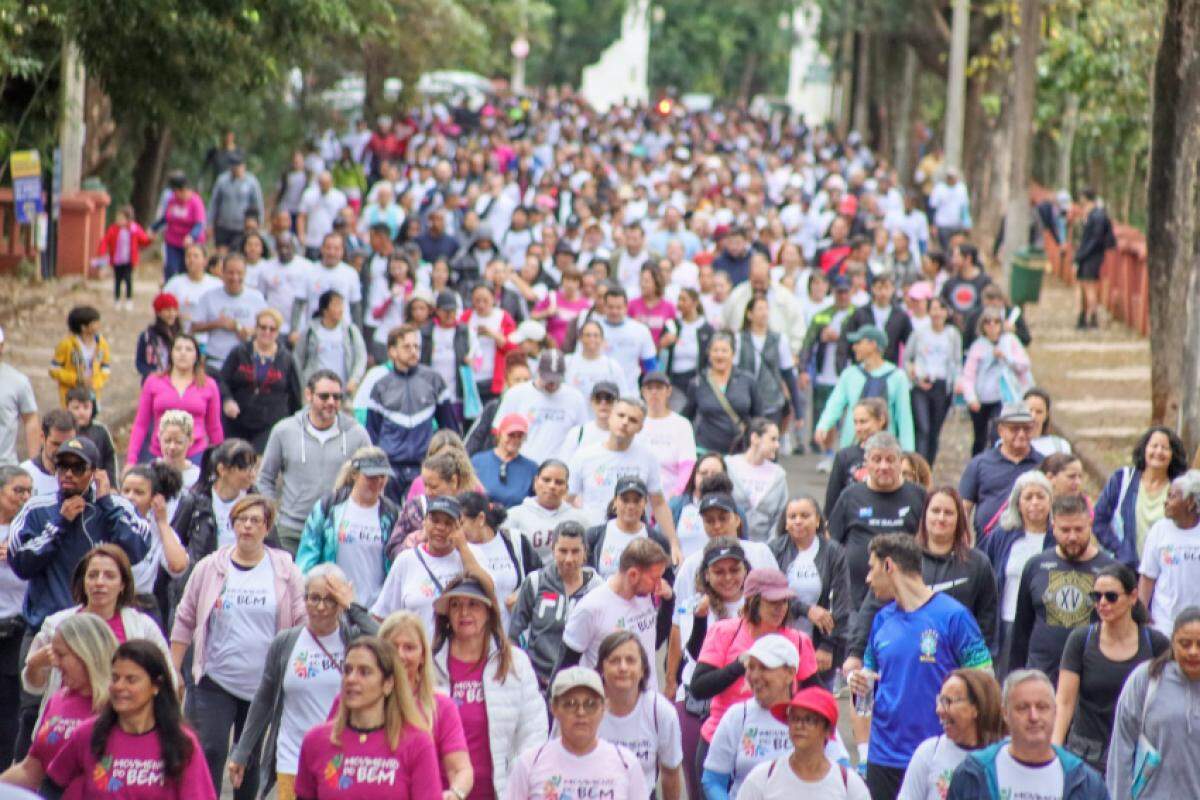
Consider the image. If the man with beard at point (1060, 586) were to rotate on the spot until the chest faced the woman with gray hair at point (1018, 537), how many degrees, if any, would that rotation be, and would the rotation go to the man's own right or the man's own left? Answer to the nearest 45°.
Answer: approximately 180°

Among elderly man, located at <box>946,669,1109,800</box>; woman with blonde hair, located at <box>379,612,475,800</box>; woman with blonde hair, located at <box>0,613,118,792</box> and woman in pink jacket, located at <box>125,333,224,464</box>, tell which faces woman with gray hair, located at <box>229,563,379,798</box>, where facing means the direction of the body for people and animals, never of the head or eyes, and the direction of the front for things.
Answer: the woman in pink jacket

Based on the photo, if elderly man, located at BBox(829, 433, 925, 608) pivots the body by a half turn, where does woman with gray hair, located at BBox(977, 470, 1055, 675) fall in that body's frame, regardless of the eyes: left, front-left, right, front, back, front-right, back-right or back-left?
back-right

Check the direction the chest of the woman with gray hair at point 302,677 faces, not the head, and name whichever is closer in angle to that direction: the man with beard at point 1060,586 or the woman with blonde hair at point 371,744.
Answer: the woman with blonde hair

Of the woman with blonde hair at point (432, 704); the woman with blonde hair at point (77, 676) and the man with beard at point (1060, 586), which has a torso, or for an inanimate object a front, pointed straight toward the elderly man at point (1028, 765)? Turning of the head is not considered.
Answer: the man with beard

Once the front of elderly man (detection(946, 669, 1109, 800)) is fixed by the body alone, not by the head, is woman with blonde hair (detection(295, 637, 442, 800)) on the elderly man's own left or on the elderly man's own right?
on the elderly man's own right

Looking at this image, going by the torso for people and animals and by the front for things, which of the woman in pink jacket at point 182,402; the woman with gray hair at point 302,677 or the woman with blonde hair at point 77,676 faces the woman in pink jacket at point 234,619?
the woman in pink jacket at point 182,402

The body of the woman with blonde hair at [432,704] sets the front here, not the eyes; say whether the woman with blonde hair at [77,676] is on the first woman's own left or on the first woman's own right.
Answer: on the first woman's own right

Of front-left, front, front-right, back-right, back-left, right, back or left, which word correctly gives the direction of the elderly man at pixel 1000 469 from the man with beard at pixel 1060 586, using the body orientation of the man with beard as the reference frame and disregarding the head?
back

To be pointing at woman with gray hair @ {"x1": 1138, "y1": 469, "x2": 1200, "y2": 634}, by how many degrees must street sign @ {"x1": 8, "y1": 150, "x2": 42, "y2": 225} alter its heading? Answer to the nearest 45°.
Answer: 0° — it already faces them
